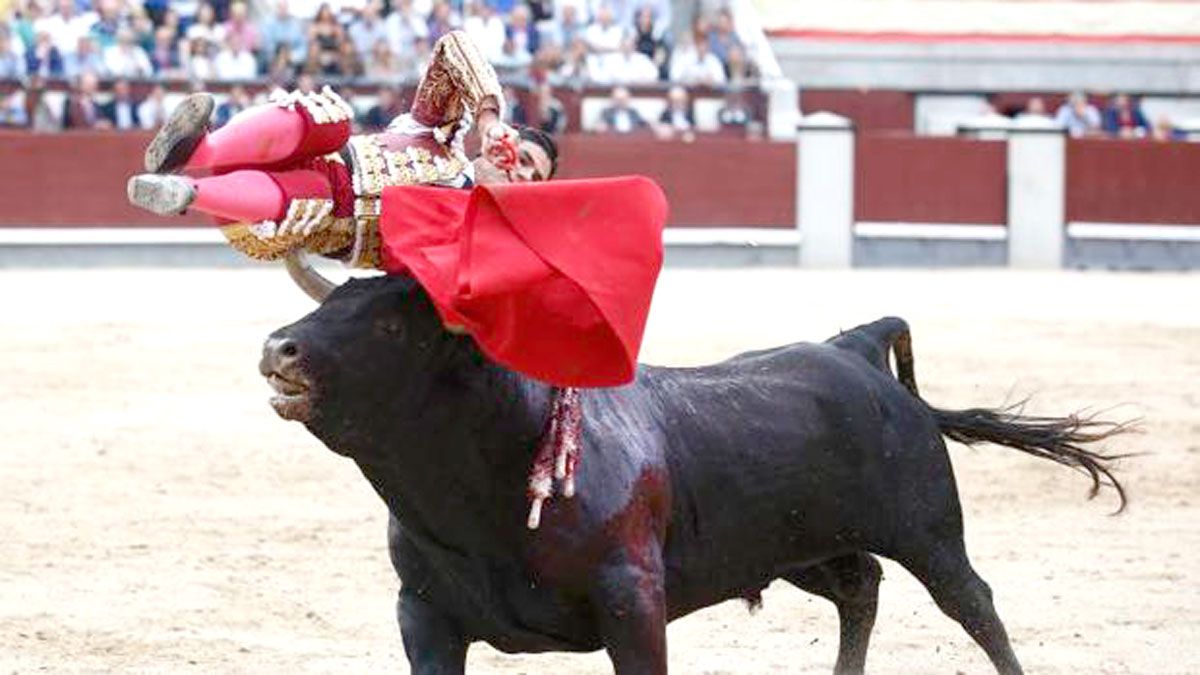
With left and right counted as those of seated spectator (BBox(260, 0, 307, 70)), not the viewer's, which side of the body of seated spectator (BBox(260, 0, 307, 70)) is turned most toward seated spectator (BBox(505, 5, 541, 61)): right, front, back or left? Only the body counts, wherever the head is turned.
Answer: left

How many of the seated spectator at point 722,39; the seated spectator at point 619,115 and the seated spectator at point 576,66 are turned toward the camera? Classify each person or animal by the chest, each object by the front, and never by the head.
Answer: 3

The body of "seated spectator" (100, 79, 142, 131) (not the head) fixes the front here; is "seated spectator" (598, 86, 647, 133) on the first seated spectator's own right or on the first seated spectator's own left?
on the first seated spectator's own left

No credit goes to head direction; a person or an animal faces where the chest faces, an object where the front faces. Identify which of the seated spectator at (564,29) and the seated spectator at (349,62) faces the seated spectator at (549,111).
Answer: the seated spectator at (564,29)

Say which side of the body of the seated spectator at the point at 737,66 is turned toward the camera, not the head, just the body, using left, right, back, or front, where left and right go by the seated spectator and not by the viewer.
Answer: front

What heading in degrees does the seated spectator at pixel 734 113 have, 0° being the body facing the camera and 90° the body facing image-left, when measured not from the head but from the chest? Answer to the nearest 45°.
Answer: approximately 0°

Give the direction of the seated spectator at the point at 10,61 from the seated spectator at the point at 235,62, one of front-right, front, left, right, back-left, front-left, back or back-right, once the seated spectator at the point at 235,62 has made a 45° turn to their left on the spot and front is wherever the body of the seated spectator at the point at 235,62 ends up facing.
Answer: back-right

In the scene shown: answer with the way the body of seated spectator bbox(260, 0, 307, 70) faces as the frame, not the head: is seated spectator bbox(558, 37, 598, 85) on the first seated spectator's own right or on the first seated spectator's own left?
on the first seated spectator's own left

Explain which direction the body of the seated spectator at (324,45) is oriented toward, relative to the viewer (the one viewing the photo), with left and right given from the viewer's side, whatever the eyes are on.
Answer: facing the viewer

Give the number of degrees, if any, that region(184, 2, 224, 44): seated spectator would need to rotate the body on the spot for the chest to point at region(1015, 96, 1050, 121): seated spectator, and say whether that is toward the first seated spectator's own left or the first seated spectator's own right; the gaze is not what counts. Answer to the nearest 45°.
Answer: approximately 90° to the first seated spectator's own left

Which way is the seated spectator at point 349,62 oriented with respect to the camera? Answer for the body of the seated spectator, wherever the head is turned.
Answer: toward the camera

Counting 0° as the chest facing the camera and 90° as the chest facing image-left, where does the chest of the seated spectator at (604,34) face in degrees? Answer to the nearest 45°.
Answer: approximately 0°
